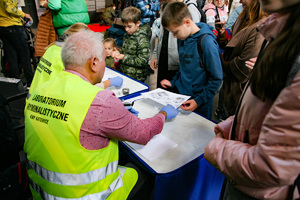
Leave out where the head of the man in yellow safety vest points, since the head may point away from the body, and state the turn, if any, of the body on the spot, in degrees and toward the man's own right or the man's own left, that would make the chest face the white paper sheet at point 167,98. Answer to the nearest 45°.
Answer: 0° — they already face it

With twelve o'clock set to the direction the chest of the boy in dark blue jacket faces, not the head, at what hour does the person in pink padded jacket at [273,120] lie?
The person in pink padded jacket is roughly at 10 o'clock from the boy in dark blue jacket.

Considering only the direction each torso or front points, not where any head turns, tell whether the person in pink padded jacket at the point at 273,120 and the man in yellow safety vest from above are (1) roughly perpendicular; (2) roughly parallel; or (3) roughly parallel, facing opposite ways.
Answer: roughly perpendicular

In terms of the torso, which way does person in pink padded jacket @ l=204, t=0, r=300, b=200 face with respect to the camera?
to the viewer's left

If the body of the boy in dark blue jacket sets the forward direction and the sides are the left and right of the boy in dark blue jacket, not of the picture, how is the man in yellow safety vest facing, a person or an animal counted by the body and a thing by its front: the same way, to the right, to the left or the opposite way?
the opposite way

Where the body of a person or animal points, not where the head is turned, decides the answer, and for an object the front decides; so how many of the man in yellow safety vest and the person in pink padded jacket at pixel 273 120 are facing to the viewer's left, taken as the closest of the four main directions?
1

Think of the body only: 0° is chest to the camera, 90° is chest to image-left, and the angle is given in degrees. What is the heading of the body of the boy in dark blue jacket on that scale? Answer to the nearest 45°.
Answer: approximately 45°

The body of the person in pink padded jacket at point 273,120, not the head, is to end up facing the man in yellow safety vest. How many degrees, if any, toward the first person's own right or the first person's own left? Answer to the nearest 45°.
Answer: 0° — they already face them

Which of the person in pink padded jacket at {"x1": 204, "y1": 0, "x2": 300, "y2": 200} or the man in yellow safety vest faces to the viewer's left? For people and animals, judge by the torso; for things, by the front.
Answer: the person in pink padded jacket

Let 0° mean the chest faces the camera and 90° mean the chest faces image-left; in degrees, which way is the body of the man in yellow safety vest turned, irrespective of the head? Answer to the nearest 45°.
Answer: approximately 225°

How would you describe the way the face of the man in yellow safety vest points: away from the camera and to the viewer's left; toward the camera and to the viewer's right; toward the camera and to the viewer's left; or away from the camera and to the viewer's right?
away from the camera and to the viewer's right
